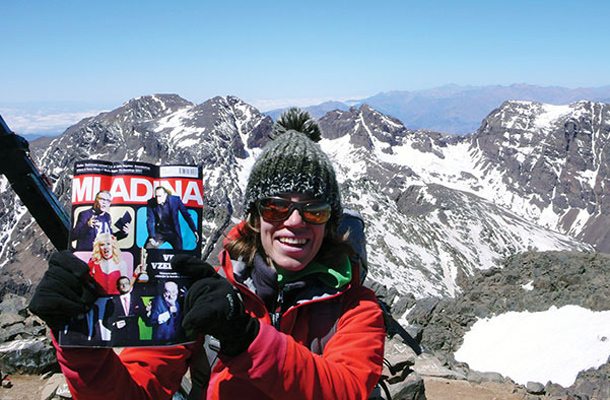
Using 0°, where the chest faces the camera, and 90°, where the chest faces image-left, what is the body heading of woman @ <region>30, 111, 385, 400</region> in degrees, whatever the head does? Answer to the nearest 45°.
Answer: approximately 0°
